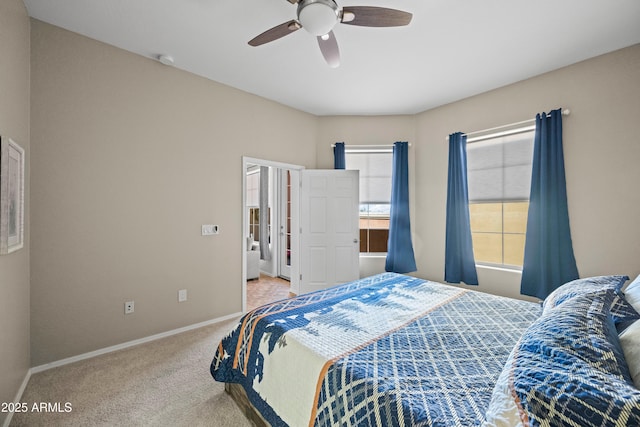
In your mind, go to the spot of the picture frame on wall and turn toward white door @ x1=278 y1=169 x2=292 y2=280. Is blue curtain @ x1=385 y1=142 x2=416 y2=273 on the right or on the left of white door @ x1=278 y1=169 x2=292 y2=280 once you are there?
right

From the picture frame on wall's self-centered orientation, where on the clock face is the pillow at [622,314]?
The pillow is roughly at 2 o'clock from the picture frame on wall.

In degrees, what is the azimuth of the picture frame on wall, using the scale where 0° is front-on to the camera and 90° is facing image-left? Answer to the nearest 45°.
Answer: approximately 270°

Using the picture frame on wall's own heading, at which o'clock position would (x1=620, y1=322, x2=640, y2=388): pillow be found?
The pillow is roughly at 2 o'clock from the picture frame on wall.

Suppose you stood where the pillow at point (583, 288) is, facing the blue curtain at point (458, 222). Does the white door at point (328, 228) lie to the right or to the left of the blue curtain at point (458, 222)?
left

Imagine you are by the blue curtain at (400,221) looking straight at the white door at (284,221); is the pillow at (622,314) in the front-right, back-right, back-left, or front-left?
back-left

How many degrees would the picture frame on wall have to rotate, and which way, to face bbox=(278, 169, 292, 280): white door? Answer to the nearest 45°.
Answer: approximately 45° to its left
